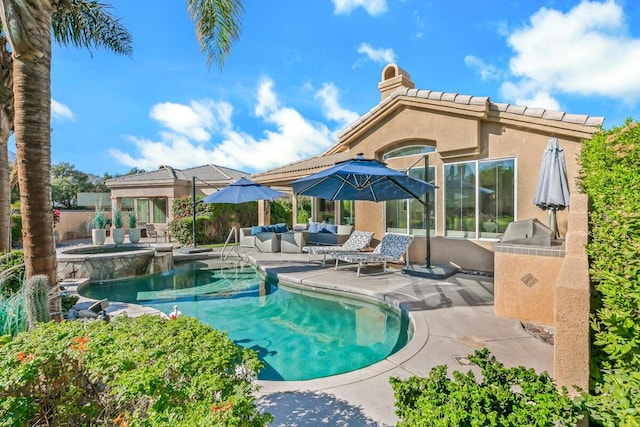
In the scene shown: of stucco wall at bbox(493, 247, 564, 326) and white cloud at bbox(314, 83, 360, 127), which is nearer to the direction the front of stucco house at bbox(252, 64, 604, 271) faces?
the stucco wall

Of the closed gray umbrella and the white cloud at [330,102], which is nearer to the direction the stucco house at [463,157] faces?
the closed gray umbrella

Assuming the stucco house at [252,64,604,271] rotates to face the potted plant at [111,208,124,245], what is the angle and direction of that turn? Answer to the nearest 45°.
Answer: approximately 45° to its right

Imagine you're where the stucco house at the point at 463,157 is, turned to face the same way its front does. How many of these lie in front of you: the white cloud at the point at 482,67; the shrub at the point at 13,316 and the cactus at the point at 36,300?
2

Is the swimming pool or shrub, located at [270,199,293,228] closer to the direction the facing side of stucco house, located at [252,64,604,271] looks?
the swimming pool

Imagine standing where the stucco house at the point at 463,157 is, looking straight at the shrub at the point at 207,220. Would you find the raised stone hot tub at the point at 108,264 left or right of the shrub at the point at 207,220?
left

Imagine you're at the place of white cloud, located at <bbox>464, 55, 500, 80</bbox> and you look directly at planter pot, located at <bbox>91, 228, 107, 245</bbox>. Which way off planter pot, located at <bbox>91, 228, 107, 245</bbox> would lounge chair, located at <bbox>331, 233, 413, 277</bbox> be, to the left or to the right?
left

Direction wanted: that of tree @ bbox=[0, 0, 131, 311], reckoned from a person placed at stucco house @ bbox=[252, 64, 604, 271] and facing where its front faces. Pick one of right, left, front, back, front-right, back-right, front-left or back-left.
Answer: front

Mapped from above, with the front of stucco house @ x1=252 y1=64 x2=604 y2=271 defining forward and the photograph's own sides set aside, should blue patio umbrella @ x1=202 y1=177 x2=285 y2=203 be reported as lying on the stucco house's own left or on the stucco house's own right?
on the stucco house's own right

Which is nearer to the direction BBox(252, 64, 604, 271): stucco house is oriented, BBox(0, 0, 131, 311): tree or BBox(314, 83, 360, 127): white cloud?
the tree

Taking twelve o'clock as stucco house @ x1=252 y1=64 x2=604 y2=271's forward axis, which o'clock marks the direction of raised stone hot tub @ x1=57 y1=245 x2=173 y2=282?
The raised stone hot tub is roughly at 1 o'clock from the stucco house.

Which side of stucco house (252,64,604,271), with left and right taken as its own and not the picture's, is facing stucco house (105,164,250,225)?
right

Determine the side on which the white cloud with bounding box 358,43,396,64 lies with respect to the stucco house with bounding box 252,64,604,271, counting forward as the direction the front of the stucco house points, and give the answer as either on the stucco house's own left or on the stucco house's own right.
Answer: on the stucco house's own right

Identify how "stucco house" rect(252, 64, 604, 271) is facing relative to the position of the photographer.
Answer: facing the viewer and to the left of the viewer

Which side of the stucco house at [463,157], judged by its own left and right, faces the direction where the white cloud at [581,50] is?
back

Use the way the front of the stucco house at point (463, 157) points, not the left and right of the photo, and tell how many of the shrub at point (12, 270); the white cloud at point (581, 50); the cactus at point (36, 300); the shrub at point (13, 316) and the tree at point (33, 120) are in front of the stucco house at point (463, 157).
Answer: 4

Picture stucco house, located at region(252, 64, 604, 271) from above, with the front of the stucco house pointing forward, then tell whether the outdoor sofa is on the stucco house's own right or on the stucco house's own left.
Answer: on the stucco house's own right

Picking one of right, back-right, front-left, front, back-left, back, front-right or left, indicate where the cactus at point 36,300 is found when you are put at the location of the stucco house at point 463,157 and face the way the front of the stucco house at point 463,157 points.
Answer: front
